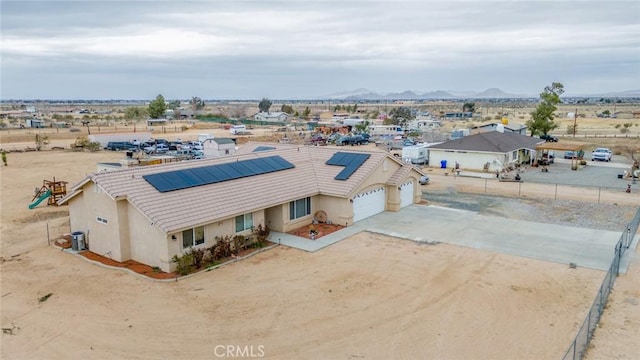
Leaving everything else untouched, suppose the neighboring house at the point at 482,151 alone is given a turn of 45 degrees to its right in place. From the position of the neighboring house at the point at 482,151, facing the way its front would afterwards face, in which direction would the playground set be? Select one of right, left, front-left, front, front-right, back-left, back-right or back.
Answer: front-right

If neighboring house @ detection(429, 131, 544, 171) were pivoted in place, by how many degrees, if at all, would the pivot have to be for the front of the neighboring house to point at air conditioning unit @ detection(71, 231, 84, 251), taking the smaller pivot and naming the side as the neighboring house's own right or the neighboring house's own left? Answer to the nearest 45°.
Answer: approximately 90° to the neighboring house's own right

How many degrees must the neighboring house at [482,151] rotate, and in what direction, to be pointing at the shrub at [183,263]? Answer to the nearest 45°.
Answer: approximately 45° to its right

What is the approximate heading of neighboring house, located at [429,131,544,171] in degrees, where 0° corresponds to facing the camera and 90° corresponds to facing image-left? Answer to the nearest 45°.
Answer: approximately 315°

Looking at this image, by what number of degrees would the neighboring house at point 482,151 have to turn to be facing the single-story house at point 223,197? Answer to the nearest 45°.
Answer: approximately 45° to its right

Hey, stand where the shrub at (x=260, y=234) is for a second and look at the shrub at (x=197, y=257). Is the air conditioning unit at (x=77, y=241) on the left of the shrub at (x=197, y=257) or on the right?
right

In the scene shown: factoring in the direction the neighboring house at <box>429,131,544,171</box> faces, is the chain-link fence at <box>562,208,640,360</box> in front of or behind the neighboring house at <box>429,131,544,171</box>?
in front

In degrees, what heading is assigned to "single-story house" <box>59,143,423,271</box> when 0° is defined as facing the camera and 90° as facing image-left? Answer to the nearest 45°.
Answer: approximately 315°
